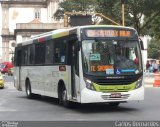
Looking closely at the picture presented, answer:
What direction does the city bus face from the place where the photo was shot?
facing the viewer and to the right of the viewer
